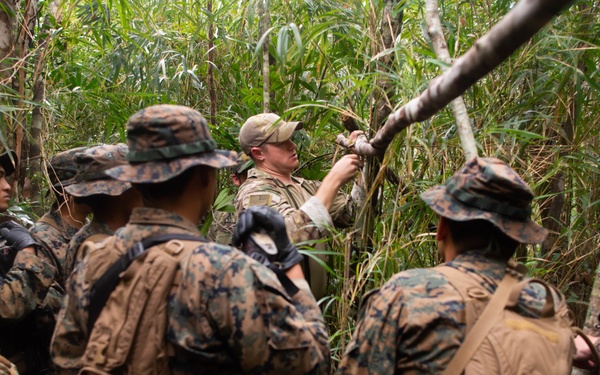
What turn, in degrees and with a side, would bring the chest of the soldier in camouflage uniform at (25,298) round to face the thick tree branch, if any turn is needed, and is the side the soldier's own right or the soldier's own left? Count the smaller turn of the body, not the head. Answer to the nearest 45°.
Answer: approximately 45° to the soldier's own right

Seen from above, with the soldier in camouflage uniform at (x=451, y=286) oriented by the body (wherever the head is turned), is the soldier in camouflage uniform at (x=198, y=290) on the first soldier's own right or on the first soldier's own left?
on the first soldier's own left

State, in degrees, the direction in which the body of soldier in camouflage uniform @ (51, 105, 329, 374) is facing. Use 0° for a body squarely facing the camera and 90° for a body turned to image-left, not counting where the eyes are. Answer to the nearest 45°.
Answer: approximately 225°

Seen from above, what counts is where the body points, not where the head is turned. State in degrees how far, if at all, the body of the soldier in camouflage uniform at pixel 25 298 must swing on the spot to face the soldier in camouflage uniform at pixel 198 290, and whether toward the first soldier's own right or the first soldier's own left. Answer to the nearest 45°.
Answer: approximately 90° to the first soldier's own right

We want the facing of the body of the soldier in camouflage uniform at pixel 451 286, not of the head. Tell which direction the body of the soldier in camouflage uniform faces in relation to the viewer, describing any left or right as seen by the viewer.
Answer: facing away from the viewer and to the left of the viewer

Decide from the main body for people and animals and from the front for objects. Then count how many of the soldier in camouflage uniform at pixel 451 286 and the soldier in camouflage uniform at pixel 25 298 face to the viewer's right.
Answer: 1

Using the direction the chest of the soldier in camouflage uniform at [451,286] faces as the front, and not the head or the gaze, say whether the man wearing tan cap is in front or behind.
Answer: in front

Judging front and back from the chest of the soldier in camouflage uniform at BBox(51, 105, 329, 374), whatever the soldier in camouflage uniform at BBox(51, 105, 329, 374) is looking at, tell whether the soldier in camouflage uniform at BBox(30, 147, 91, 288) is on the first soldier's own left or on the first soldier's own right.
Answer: on the first soldier's own left

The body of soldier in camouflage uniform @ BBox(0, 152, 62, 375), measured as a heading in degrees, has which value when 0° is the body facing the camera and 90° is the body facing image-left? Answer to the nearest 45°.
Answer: approximately 270°

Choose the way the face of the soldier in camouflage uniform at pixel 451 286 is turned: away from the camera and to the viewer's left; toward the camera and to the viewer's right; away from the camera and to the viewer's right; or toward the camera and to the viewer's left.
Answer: away from the camera and to the viewer's left

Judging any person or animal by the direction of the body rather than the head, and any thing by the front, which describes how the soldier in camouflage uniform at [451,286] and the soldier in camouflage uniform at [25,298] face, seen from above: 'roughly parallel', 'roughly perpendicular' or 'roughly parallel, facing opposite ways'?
roughly perpendicular

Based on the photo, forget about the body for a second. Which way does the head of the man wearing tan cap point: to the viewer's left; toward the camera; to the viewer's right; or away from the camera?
to the viewer's right
